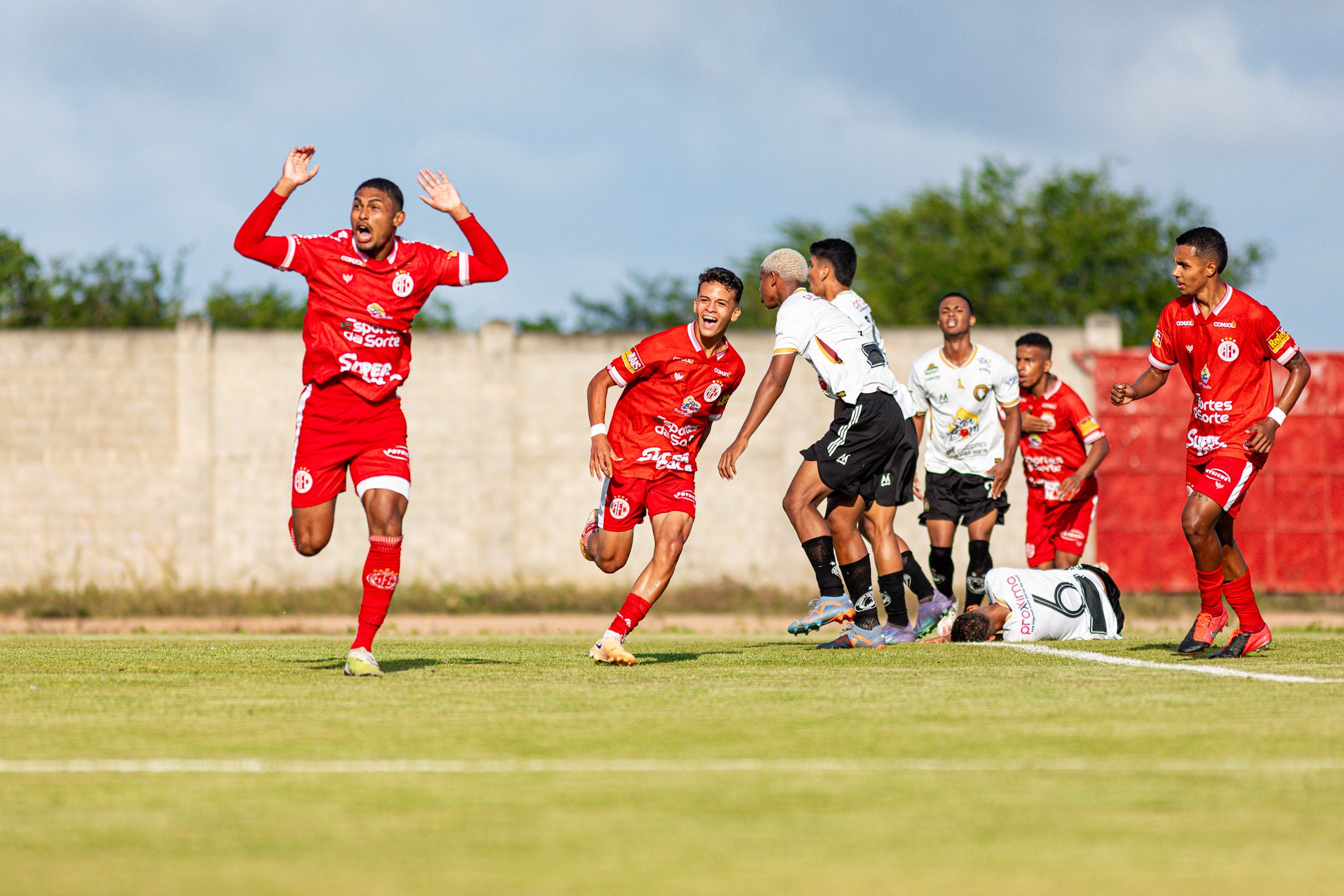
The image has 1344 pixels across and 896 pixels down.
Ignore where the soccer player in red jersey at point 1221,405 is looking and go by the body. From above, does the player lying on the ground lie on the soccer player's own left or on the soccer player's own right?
on the soccer player's own right

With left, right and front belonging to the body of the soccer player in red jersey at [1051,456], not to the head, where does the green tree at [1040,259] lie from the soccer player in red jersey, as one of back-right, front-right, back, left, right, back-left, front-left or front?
back-right

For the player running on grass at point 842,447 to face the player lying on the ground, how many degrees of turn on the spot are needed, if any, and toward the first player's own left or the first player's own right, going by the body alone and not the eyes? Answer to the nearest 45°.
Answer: approximately 135° to the first player's own right

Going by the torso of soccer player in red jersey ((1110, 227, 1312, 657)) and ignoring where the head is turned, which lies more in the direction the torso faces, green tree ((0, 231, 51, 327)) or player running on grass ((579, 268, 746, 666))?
the player running on grass

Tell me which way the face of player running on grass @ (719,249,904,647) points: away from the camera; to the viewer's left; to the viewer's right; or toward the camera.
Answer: to the viewer's left

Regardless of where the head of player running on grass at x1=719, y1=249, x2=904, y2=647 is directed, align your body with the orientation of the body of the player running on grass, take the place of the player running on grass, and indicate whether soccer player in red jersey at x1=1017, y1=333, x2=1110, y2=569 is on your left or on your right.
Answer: on your right

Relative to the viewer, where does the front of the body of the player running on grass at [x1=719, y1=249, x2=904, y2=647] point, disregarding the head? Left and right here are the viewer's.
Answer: facing to the left of the viewer
